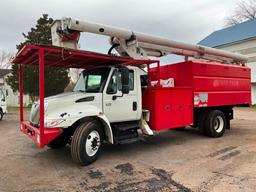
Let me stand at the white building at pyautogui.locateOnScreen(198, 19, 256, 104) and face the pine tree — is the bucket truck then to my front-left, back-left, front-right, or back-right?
front-left

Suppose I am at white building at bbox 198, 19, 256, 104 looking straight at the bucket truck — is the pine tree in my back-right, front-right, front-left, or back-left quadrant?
front-right

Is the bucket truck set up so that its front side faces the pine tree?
no

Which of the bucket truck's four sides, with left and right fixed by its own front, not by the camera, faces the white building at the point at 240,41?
back

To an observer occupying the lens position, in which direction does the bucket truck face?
facing the viewer and to the left of the viewer

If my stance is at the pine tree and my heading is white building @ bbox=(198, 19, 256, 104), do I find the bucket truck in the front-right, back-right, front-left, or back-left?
front-right

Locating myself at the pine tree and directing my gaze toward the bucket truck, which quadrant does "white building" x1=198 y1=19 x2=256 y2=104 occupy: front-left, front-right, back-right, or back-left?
front-left
